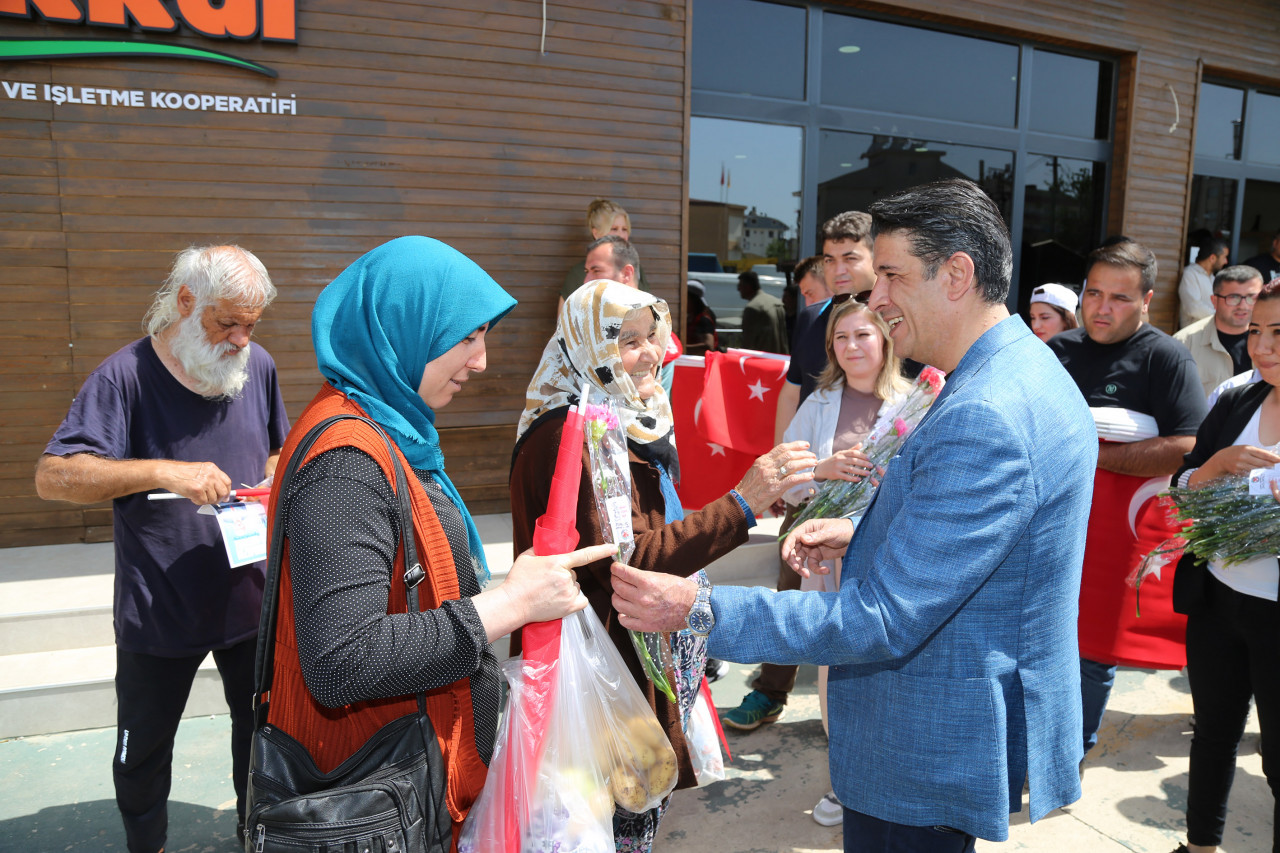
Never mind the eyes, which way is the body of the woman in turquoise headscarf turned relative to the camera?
to the viewer's right

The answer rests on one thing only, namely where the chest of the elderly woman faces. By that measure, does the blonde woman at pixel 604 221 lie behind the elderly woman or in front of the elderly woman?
behind

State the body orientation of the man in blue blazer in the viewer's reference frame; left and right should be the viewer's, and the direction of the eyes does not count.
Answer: facing to the left of the viewer

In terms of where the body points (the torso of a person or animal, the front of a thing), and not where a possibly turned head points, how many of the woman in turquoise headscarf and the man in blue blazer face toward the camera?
0

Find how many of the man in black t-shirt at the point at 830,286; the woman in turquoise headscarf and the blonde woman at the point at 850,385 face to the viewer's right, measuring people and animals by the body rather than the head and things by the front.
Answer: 1

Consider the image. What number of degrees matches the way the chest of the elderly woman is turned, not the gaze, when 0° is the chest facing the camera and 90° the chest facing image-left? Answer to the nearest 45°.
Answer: approximately 315°

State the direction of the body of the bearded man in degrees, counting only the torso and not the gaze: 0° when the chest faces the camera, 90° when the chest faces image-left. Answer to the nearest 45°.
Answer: approximately 315°

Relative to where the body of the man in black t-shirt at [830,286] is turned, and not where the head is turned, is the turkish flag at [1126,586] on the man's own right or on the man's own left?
on the man's own left

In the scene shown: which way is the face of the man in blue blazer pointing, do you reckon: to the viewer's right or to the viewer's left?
to the viewer's left

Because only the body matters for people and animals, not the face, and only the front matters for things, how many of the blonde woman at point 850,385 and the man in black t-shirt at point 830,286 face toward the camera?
2

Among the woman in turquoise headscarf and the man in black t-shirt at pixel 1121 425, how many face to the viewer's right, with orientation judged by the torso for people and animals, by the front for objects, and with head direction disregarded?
1

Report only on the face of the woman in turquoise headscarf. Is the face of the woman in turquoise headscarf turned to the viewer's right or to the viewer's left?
to the viewer's right
